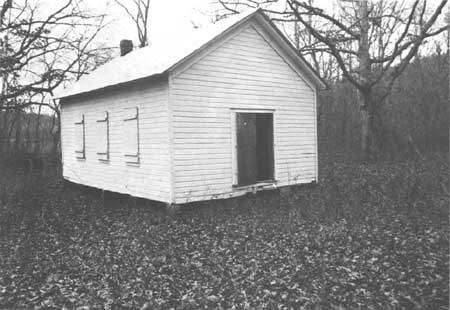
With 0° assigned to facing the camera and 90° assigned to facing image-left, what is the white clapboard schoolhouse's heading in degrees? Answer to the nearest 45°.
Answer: approximately 315°
